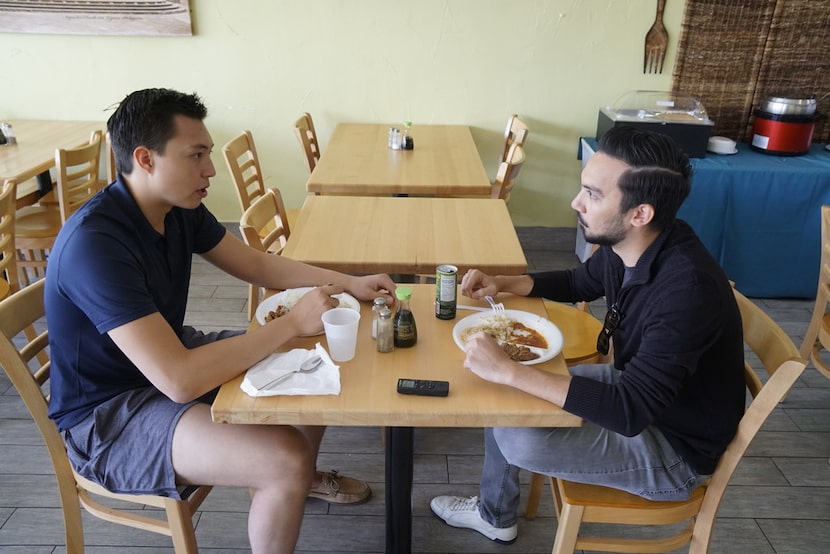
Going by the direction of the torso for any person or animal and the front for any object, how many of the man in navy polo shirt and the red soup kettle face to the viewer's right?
1

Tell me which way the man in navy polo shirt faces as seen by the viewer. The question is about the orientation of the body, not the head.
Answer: to the viewer's right

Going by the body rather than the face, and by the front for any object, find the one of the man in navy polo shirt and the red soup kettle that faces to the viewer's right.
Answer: the man in navy polo shirt

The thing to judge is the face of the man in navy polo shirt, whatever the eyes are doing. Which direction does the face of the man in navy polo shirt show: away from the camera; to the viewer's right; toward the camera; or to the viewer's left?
to the viewer's right

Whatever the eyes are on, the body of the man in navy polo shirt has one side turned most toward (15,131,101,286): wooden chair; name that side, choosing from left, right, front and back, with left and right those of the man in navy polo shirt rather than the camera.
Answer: left
